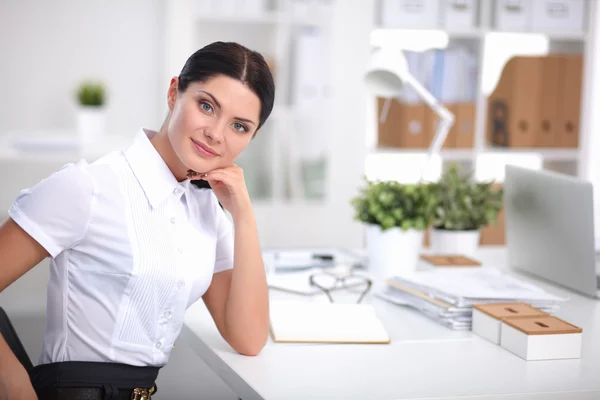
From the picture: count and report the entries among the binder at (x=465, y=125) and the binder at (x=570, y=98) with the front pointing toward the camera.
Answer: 2

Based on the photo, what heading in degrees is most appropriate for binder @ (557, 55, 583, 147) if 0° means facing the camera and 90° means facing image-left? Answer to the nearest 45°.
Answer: approximately 0°

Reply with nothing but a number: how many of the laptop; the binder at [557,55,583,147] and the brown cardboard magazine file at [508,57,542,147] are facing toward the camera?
2

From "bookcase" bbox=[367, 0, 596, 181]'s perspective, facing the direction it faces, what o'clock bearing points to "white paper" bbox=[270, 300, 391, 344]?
The white paper is roughly at 12 o'clock from the bookcase.

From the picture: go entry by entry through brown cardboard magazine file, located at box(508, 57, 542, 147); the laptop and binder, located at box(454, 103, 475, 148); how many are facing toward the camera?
2

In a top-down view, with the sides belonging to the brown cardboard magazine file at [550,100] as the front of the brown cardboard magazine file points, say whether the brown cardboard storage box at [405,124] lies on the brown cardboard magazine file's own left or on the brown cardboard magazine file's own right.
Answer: on the brown cardboard magazine file's own right
